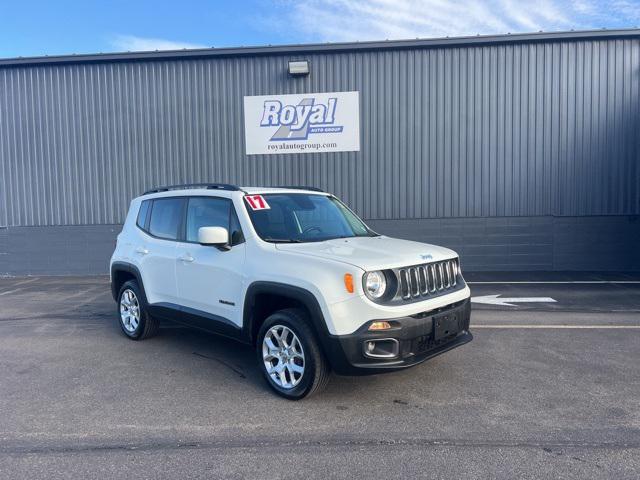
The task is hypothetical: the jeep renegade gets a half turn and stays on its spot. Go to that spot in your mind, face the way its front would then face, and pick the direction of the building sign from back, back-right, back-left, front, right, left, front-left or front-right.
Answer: front-right

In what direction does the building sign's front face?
toward the camera

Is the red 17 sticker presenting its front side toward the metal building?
no

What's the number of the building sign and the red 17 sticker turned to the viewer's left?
0

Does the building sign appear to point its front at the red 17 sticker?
yes

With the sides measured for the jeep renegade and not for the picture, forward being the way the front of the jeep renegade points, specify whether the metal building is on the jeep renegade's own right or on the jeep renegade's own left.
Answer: on the jeep renegade's own left

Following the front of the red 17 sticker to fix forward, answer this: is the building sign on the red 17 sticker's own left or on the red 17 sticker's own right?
on the red 17 sticker's own left

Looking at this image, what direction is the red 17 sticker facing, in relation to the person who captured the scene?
facing the viewer and to the right of the viewer
